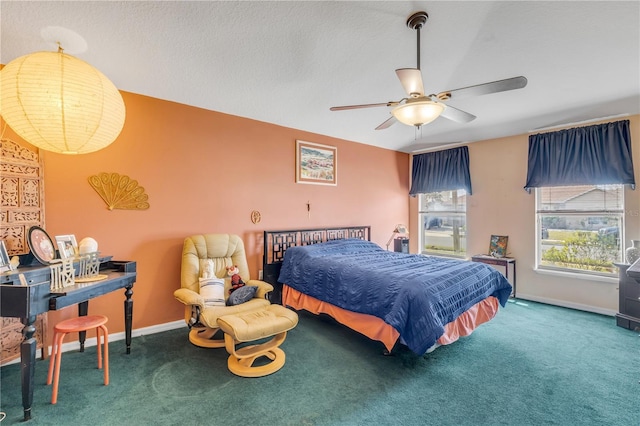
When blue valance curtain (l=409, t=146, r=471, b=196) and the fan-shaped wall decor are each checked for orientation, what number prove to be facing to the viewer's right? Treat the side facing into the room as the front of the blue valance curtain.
0

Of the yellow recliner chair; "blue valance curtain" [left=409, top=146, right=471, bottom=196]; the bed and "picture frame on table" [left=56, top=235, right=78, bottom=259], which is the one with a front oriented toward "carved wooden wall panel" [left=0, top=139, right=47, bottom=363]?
the blue valance curtain

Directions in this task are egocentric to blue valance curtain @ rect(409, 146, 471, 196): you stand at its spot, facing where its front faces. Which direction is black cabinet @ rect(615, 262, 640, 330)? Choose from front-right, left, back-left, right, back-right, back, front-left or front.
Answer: left

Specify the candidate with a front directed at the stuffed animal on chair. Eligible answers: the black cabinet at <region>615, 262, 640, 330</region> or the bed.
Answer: the black cabinet

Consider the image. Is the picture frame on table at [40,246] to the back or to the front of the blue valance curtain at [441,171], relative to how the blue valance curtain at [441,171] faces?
to the front

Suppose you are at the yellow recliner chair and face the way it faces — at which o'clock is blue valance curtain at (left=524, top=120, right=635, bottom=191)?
The blue valance curtain is roughly at 11 o'clock from the yellow recliner chair.

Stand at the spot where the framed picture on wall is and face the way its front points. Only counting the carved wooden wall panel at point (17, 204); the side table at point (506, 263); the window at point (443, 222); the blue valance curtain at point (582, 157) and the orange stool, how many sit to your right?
2

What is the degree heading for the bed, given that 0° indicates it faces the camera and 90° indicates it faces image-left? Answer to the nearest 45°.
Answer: approximately 315°

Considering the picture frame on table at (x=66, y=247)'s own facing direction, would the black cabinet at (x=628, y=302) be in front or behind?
in front

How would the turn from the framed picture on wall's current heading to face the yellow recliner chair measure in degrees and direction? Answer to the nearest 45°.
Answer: approximately 90° to its right

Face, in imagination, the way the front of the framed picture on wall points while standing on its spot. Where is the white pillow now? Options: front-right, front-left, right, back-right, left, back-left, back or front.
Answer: right

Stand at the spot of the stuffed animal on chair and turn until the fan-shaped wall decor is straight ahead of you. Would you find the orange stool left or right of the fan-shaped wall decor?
left
